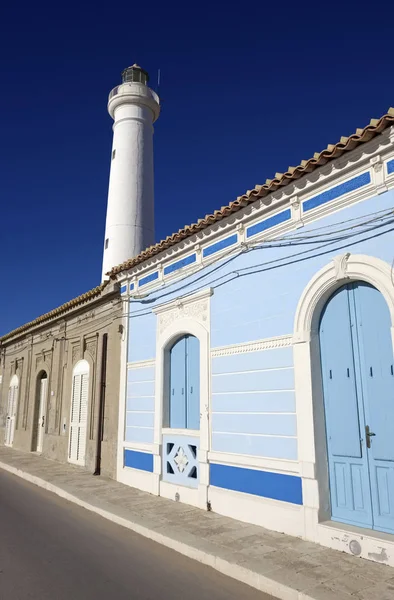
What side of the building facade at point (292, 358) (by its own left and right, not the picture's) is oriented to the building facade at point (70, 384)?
right

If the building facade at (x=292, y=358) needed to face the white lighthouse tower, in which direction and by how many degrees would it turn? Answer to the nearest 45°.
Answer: approximately 90° to its right

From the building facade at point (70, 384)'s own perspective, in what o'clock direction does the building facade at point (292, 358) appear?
the building facade at point (292, 358) is roughly at 10 o'clock from the building facade at point (70, 384).

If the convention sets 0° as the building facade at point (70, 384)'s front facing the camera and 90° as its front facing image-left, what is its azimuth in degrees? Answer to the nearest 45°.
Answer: approximately 45°

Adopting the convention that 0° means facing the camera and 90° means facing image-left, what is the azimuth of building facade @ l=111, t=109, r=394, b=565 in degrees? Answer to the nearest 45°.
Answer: approximately 45°
